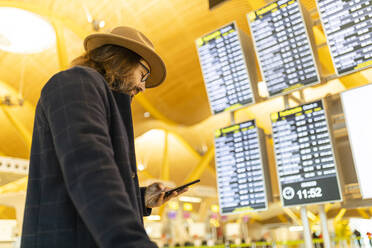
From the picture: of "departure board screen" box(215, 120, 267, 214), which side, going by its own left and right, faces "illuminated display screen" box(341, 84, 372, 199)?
left

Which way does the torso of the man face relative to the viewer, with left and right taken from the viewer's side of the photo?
facing to the right of the viewer

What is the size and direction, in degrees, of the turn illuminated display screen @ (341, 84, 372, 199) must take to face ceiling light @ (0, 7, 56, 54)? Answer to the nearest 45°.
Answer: approximately 45° to its right

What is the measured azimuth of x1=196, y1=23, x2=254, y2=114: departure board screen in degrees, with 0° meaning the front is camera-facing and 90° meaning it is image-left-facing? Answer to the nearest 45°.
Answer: approximately 45°

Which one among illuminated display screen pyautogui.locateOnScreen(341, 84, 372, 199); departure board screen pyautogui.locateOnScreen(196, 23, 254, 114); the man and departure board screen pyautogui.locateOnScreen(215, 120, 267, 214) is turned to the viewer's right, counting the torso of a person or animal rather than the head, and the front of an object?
the man

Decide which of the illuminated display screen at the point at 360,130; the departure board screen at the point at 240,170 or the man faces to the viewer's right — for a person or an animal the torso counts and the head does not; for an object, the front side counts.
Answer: the man

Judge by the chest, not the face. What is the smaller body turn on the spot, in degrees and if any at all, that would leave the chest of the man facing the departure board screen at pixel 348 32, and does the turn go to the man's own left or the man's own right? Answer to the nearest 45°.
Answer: approximately 45° to the man's own left

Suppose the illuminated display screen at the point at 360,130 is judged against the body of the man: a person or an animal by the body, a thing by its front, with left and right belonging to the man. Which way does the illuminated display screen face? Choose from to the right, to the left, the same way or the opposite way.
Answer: the opposite way

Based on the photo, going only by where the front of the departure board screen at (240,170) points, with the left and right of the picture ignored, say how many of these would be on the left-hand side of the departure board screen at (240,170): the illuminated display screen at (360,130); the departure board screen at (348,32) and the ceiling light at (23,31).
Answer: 2

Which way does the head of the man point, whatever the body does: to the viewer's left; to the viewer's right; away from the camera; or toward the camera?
to the viewer's right
